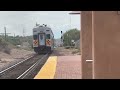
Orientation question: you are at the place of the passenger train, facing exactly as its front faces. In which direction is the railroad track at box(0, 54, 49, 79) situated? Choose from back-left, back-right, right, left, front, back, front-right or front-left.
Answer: front

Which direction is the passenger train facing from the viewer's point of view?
toward the camera

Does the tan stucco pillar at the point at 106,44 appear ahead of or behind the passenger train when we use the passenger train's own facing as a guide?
ahead

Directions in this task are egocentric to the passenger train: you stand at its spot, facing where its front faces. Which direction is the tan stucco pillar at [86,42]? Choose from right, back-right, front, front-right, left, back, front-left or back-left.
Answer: front
